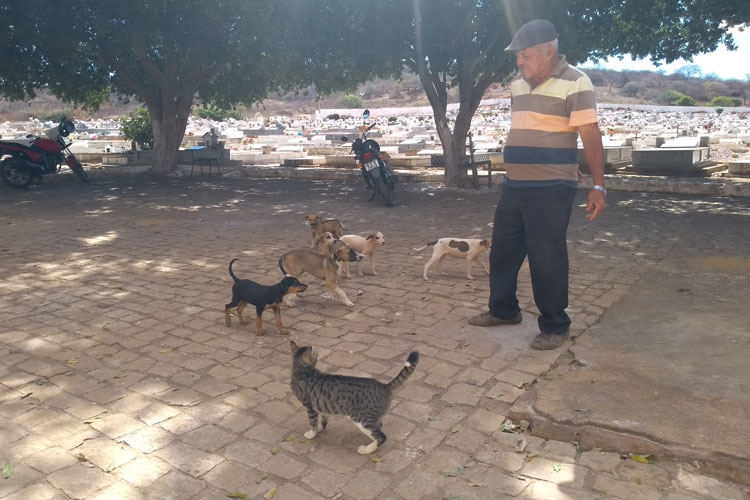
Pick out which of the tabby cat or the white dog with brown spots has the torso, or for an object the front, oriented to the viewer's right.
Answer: the white dog with brown spots

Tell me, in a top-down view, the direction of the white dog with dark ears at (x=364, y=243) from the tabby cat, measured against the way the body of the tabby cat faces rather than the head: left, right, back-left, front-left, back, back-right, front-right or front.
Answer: front-right

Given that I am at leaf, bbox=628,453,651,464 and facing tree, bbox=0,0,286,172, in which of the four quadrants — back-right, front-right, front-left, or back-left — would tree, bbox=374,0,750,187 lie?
front-right

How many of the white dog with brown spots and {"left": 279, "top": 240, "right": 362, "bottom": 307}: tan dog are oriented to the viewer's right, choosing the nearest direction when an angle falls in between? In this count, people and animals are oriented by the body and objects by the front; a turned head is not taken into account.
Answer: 2

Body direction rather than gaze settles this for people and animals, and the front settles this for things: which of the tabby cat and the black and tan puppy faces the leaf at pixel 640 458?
the black and tan puppy

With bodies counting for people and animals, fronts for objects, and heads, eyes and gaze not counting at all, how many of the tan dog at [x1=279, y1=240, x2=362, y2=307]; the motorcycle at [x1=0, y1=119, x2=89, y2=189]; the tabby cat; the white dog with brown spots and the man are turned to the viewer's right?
3

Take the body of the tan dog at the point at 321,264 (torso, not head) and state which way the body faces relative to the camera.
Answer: to the viewer's right

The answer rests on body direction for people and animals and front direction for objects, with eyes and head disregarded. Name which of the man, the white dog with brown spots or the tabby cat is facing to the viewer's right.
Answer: the white dog with brown spots

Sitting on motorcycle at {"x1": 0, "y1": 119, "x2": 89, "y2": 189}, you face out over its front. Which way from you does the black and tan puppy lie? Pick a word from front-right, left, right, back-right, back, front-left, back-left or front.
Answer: right

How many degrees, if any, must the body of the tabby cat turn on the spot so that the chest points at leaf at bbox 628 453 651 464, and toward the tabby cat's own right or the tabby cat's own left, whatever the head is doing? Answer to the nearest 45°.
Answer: approximately 135° to the tabby cat's own right

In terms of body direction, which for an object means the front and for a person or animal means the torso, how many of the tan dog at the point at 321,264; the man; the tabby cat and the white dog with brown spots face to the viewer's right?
2

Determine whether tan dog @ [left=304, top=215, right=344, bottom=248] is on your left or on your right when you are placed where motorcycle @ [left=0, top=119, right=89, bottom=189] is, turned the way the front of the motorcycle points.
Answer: on your right

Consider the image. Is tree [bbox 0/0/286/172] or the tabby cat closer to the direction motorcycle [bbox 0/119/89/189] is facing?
the tree

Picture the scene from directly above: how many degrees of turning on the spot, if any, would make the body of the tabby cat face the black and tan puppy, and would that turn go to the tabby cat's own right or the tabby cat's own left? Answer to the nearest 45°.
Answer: approximately 45° to the tabby cat's own right

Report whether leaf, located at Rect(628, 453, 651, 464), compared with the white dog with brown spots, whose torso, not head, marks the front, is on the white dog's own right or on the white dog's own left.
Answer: on the white dog's own right

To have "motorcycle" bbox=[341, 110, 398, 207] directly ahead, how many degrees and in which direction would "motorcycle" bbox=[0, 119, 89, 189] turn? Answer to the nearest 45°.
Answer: approximately 45° to its right

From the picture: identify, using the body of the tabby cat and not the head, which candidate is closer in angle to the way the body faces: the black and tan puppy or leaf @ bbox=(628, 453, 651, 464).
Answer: the black and tan puppy

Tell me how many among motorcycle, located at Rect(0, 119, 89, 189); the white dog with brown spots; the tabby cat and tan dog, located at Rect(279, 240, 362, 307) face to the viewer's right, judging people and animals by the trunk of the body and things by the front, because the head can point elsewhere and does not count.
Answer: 3

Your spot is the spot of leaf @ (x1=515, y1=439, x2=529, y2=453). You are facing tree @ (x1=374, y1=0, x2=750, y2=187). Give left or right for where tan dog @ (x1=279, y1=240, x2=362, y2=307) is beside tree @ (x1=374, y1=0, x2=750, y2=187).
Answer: left

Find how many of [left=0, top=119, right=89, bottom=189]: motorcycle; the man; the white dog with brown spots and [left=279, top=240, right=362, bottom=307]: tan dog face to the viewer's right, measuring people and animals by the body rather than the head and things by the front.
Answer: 3
